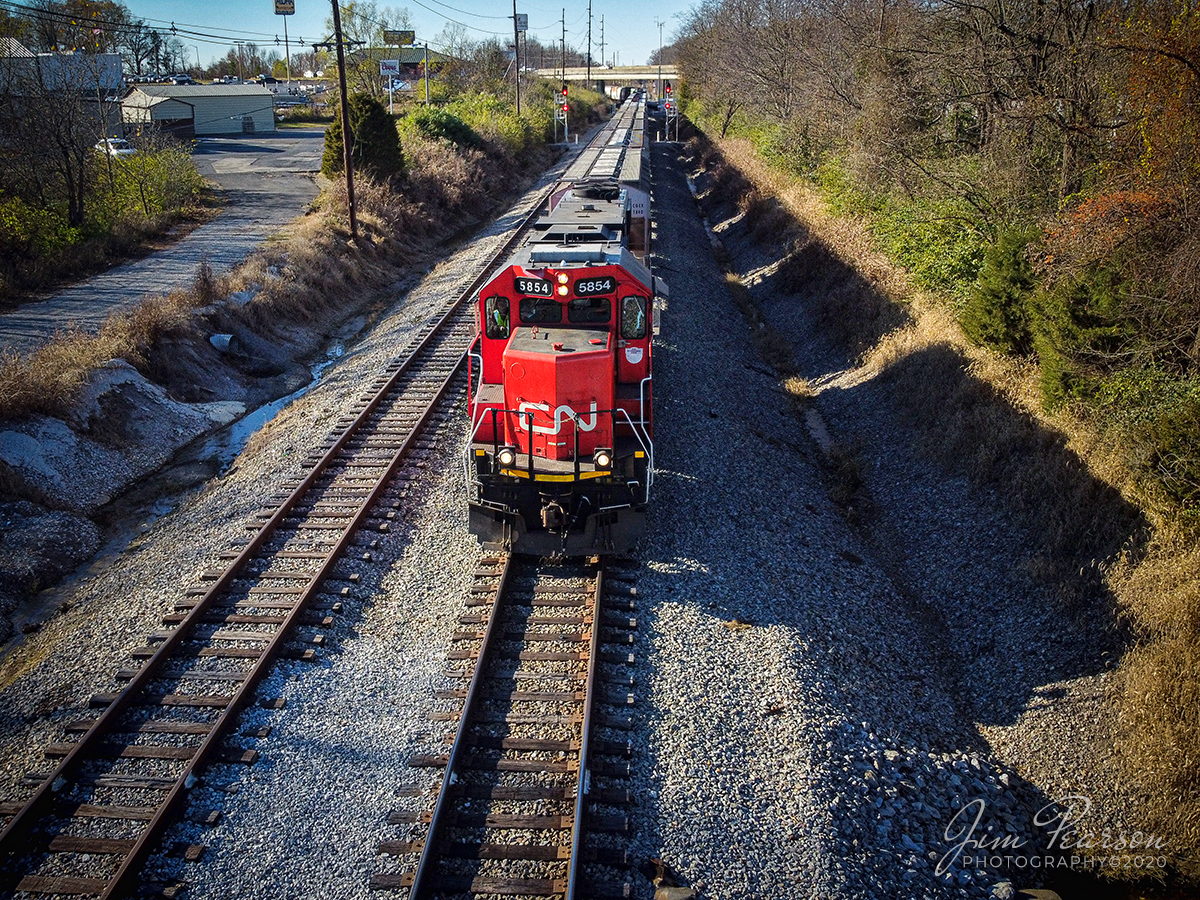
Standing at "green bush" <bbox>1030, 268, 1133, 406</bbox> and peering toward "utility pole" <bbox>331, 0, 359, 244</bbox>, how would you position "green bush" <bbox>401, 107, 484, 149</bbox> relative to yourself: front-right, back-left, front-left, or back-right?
front-right

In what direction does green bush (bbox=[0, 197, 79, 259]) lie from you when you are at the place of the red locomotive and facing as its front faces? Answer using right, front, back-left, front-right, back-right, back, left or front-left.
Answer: back-right

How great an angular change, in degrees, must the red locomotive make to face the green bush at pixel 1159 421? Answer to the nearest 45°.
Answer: approximately 90° to its left

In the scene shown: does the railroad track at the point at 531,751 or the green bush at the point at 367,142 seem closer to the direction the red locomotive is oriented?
the railroad track

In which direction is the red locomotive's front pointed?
toward the camera

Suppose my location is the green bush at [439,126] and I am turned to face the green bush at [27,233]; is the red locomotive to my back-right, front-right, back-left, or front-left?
front-left

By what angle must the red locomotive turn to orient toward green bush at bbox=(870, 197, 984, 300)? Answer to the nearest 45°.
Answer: approximately 135° to its left

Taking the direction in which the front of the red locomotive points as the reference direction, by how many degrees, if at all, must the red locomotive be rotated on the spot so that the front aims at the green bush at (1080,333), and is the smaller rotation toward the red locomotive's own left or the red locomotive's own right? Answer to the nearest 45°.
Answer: approximately 90° to the red locomotive's own left

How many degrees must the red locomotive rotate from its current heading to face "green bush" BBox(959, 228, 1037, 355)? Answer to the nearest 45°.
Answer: approximately 135° to its left

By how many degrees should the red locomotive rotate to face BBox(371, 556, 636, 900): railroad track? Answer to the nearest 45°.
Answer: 0° — it already faces it

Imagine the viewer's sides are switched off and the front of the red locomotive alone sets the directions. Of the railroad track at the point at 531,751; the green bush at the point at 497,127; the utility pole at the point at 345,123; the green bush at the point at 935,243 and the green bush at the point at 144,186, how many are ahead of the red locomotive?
1

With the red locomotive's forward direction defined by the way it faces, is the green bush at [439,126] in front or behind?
behind
